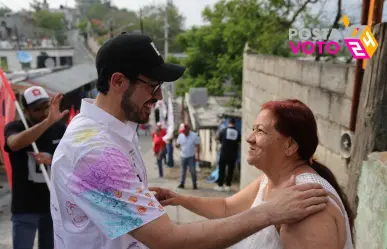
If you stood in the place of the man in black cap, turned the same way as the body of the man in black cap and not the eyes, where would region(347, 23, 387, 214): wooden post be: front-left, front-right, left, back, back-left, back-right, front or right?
front-left

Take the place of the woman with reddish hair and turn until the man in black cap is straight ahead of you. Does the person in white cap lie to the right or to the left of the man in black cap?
right

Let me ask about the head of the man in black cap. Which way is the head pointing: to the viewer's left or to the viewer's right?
to the viewer's right

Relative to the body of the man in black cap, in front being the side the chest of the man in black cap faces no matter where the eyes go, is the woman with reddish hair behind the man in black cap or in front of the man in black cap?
in front

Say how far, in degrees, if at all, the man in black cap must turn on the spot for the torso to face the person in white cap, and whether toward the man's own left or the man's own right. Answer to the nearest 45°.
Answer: approximately 135° to the man's own left

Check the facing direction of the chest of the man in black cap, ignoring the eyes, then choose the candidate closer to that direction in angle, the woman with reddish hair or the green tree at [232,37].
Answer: the woman with reddish hair

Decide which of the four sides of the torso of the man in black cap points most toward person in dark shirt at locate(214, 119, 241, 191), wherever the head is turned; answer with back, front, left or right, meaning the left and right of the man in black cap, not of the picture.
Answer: left

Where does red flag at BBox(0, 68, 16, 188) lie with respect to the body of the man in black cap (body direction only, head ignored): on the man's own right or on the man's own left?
on the man's own left

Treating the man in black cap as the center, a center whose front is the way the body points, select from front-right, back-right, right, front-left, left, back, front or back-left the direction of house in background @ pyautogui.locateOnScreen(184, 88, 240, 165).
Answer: left

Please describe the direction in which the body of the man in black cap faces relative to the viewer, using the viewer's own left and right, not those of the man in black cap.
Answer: facing to the right of the viewer
